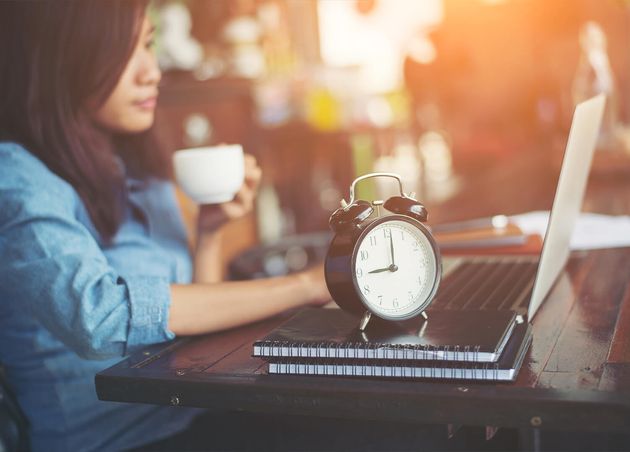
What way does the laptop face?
to the viewer's left

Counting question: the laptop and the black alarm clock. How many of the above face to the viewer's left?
1

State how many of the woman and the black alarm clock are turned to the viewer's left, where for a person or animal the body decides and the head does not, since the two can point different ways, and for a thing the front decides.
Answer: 0

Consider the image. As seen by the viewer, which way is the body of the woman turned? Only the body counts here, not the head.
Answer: to the viewer's right

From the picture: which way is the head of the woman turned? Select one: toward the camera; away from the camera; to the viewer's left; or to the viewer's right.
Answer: to the viewer's right

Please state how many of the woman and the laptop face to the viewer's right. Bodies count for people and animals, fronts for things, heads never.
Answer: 1

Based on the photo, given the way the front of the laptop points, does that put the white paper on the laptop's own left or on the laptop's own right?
on the laptop's own right

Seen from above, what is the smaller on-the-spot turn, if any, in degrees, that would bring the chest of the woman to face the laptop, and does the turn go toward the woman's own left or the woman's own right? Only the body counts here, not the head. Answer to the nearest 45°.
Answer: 0° — they already face it

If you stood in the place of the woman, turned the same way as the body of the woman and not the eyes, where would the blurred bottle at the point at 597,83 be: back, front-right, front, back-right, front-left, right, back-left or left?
front-left

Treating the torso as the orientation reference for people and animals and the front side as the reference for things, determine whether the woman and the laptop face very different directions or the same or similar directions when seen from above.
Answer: very different directions

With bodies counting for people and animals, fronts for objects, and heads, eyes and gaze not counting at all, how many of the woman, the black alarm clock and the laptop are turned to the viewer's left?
1
